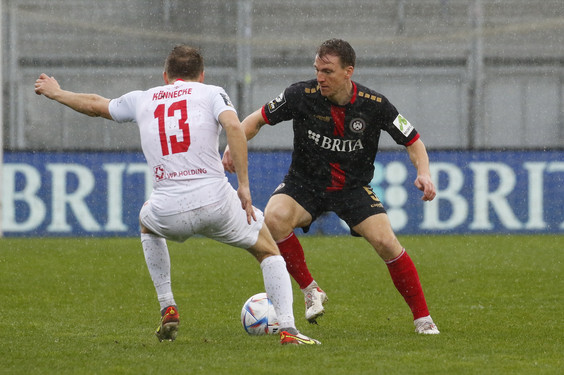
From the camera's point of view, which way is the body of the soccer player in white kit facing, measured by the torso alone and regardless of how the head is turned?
away from the camera

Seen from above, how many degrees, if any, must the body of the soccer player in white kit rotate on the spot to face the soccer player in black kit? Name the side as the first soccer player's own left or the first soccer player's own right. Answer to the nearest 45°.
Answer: approximately 45° to the first soccer player's own right

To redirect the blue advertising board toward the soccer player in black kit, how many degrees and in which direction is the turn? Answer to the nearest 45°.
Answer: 0° — it already faces them

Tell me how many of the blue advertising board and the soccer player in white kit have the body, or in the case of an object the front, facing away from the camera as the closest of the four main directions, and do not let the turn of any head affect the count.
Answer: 1

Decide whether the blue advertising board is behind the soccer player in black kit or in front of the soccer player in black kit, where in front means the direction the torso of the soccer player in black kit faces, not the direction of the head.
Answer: behind

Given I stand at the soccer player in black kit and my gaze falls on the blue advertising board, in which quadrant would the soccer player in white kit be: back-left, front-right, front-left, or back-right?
back-left

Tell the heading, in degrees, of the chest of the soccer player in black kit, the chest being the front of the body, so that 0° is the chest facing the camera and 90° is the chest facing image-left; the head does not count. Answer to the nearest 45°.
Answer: approximately 0°

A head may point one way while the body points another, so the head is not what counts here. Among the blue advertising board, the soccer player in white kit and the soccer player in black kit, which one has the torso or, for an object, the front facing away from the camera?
the soccer player in white kit
